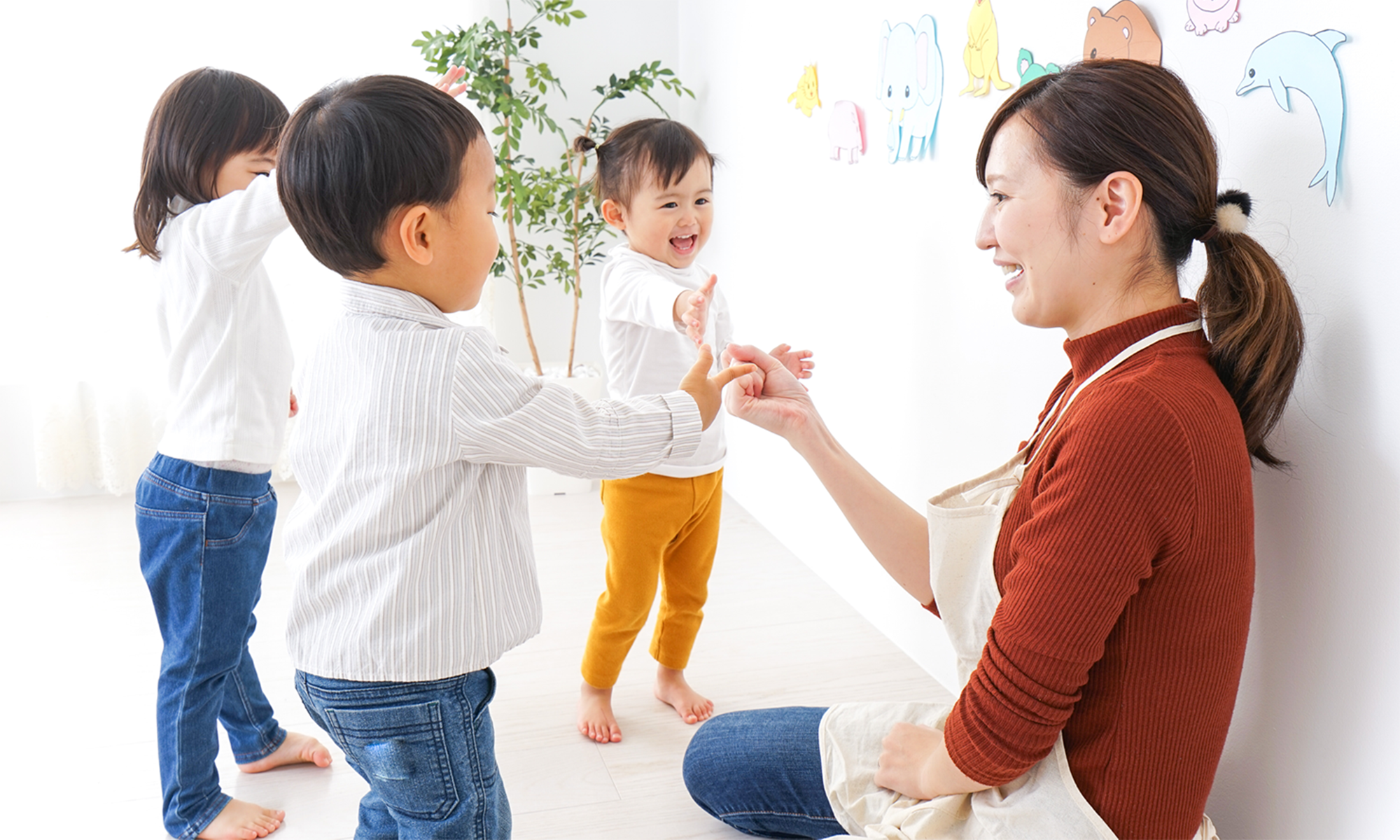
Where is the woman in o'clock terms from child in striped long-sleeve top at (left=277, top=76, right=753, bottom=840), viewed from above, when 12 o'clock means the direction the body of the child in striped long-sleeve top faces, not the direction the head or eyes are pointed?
The woman is roughly at 2 o'clock from the child in striped long-sleeve top.

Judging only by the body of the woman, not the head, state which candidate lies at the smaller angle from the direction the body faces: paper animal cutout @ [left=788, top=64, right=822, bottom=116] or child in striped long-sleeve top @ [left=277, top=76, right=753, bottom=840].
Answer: the child in striped long-sleeve top

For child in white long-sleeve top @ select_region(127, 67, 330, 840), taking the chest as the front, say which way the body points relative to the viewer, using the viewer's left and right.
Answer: facing to the right of the viewer

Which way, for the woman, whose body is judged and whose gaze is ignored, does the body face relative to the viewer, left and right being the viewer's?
facing to the left of the viewer

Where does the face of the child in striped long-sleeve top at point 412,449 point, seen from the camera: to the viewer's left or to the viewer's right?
to the viewer's right

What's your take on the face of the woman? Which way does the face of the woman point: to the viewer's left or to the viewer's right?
to the viewer's left

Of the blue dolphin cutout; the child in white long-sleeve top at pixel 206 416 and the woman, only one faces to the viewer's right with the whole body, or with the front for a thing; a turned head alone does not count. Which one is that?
the child in white long-sleeve top
